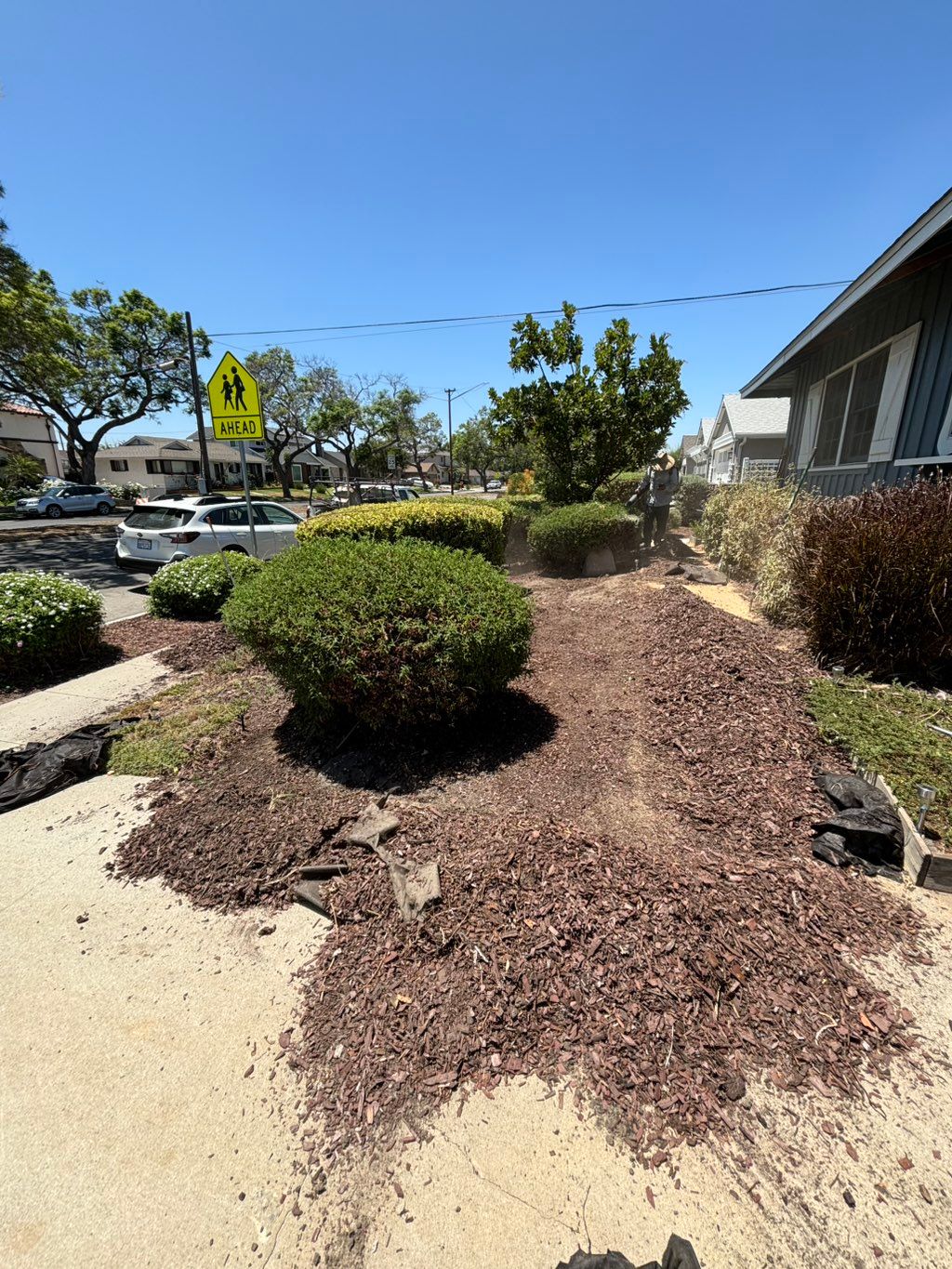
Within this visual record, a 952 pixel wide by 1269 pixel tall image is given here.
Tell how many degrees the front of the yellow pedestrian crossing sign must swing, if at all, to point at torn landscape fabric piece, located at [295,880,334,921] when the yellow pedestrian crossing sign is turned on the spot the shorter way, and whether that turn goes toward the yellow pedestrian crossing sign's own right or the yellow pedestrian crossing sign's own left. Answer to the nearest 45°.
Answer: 0° — it already faces it

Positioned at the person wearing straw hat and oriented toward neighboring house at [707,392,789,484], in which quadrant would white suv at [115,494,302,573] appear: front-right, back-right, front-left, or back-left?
back-left

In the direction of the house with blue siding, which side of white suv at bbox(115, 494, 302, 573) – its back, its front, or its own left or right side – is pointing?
right

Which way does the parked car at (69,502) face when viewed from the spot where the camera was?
facing the viewer and to the left of the viewer

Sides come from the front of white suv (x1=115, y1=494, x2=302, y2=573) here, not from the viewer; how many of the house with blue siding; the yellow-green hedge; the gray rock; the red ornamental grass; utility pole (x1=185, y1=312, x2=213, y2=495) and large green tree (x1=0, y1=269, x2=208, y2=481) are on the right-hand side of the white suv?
4

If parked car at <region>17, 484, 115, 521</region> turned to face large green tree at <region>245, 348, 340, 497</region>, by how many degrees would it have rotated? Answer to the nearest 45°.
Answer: approximately 180°

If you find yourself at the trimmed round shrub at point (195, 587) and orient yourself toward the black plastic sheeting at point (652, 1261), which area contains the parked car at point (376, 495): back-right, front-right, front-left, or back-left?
back-left

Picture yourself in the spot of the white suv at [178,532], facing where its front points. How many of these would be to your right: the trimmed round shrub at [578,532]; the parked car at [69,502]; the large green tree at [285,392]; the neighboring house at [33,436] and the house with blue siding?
2

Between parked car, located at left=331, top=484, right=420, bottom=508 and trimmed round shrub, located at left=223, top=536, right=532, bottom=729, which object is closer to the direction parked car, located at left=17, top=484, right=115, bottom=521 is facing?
the trimmed round shrub

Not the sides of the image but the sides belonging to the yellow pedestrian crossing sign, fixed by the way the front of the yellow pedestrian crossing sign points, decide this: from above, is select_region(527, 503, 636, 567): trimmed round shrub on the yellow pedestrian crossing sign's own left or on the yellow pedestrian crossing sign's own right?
on the yellow pedestrian crossing sign's own left

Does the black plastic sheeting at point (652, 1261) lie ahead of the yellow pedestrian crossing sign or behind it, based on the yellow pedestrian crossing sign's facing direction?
ahead

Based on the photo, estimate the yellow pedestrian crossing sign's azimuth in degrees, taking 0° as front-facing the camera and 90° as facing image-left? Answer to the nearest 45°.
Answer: approximately 0°

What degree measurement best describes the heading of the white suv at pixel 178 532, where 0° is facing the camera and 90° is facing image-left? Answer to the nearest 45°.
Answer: approximately 225°

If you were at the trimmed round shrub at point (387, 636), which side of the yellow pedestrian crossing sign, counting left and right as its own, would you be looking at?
front

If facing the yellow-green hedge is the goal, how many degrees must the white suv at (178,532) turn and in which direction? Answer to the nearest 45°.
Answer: approximately 90° to its right

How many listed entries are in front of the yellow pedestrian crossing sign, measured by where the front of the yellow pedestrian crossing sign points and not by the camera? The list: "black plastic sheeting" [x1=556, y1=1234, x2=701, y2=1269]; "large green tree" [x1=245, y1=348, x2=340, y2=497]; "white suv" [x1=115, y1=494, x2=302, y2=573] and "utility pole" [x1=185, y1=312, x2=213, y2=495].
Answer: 1

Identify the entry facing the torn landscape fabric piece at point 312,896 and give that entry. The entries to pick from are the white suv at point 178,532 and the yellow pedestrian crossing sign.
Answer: the yellow pedestrian crossing sign
